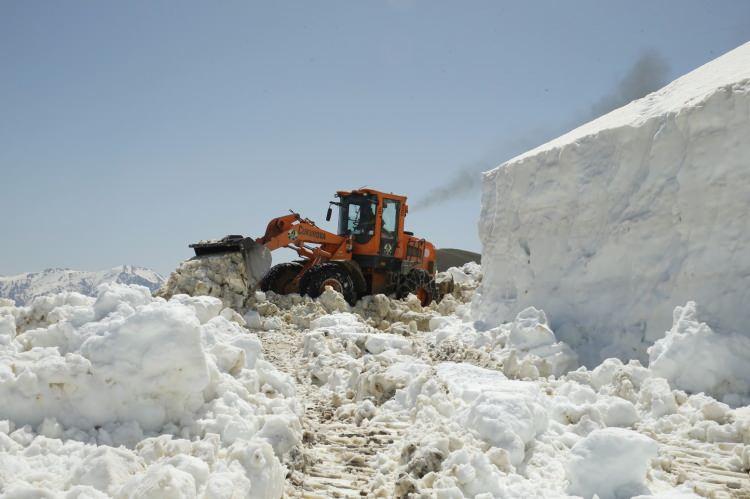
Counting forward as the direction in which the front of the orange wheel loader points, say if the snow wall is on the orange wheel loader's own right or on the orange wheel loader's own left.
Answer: on the orange wheel loader's own left

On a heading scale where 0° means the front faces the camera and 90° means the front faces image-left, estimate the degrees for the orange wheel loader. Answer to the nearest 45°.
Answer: approximately 45°

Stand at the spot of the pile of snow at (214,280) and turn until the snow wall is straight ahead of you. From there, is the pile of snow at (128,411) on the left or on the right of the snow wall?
right

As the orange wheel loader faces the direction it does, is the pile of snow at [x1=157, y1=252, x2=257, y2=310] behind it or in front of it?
in front

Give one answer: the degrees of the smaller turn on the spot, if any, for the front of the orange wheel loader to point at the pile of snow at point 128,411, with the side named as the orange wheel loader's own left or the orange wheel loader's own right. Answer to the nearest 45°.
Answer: approximately 45° to the orange wheel loader's own left

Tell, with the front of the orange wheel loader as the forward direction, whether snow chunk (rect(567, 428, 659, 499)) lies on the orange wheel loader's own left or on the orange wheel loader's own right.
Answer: on the orange wheel loader's own left

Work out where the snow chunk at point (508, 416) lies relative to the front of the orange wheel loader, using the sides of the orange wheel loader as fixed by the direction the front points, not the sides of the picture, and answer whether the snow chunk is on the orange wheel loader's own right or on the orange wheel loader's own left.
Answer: on the orange wheel loader's own left
